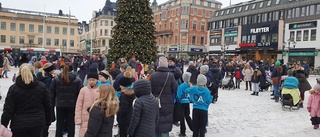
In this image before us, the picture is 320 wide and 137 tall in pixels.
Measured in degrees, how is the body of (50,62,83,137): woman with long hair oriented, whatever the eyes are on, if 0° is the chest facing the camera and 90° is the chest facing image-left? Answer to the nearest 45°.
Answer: approximately 180°

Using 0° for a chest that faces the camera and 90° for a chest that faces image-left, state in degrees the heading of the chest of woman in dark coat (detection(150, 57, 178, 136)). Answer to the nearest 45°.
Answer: approximately 180°

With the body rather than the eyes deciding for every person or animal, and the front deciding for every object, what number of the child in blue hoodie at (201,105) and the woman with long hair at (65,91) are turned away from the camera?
2

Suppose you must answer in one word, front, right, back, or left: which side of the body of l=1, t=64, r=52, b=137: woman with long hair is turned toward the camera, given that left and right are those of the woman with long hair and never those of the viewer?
back

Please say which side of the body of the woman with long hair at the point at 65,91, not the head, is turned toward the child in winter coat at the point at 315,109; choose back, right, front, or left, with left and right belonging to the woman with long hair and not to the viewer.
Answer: right

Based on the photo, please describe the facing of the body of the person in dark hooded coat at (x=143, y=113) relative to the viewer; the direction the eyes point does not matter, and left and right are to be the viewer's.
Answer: facing away from the viewer and to the left of the viewer

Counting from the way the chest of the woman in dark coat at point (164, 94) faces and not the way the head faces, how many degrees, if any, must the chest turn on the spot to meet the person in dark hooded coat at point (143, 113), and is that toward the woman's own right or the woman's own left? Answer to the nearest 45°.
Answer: approximately 180°

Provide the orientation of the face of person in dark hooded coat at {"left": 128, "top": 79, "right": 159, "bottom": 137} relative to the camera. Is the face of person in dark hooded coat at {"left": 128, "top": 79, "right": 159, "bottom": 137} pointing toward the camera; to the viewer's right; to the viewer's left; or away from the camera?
away from the camera

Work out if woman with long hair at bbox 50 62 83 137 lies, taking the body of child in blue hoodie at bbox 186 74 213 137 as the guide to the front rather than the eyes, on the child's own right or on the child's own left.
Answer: on the child's own left
